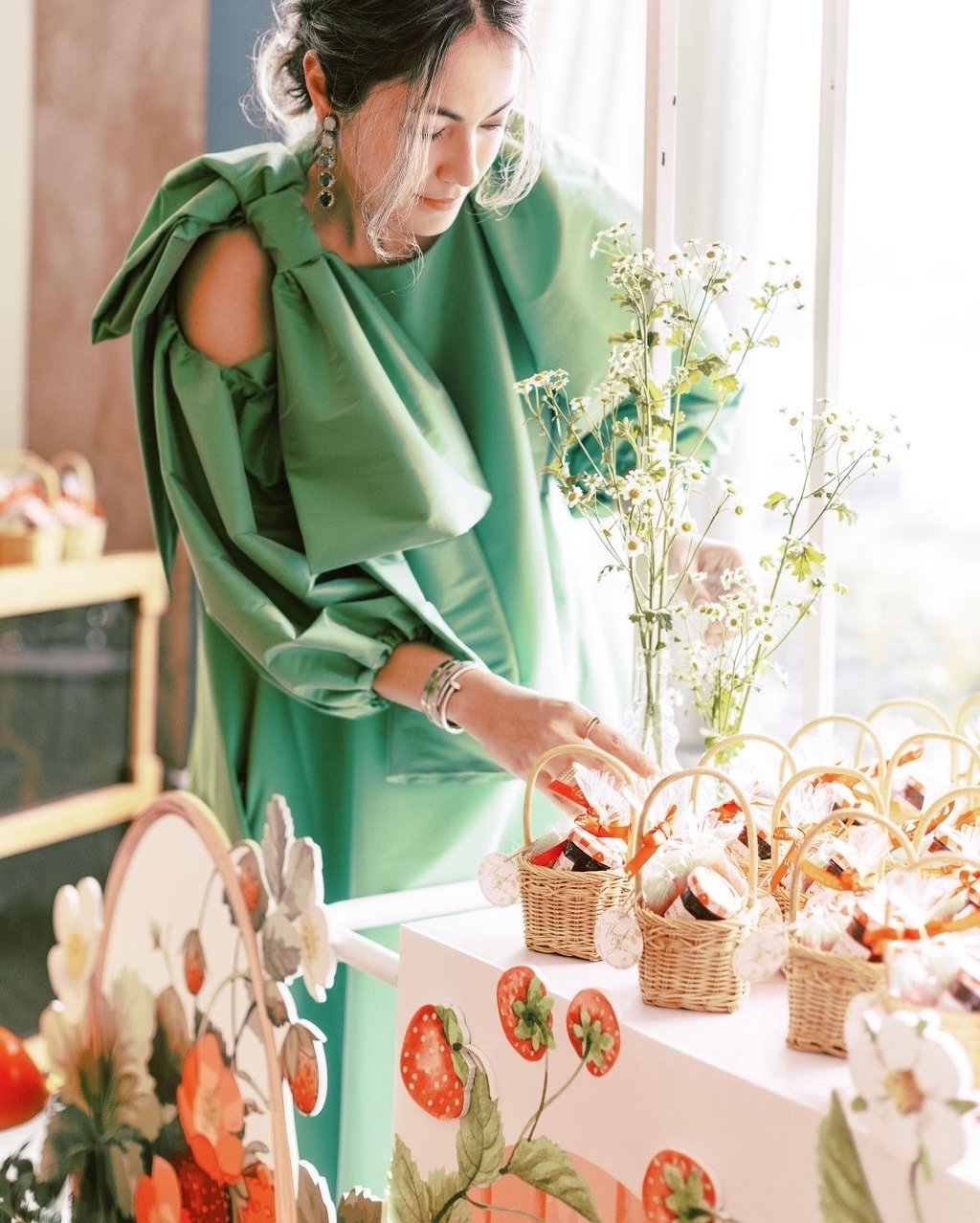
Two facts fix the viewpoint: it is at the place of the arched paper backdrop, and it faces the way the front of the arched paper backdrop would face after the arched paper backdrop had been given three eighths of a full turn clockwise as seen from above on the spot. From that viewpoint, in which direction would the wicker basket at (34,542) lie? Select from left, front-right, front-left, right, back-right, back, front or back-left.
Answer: front

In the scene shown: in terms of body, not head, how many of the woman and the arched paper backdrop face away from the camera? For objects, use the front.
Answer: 0

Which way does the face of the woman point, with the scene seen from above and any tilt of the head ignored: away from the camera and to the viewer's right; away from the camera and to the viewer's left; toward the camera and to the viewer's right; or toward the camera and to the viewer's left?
toward the camera and to the viewer's right

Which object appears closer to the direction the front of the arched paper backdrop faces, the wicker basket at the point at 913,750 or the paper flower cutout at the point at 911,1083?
the paper flower cutout

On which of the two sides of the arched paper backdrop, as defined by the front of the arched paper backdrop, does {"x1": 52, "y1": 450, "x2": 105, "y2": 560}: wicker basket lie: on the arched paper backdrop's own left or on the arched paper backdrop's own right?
on the arched paper backdrop's own right

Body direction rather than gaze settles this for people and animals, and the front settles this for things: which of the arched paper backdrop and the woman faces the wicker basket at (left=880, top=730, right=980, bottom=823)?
the woman

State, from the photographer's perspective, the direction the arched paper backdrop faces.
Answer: facing the viewer and to the left of the viewer
